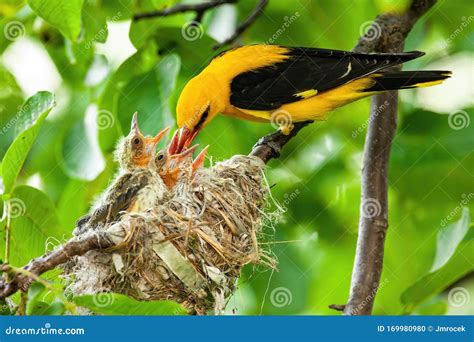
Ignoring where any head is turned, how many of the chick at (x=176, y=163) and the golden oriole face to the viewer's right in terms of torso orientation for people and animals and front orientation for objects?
1

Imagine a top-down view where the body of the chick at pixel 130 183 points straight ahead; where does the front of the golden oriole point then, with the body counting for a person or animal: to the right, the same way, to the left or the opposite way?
the opposite way

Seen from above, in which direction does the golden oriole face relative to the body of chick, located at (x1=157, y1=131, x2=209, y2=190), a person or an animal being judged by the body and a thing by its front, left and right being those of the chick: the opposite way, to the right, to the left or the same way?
the opposite way

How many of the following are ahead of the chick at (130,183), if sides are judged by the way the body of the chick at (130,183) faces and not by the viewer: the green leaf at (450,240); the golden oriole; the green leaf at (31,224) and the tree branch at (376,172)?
3

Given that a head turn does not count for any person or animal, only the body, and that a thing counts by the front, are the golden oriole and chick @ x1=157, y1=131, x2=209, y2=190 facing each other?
yes

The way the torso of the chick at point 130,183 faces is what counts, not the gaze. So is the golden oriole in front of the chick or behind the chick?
in front

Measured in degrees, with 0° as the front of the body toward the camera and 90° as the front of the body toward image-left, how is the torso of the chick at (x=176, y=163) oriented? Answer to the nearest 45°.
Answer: approximately 270°

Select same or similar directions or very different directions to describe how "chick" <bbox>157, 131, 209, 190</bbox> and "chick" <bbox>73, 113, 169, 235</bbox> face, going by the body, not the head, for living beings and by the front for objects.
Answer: same or similar directions

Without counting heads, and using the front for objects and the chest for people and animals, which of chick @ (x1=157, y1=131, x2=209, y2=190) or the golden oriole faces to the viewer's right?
the chick

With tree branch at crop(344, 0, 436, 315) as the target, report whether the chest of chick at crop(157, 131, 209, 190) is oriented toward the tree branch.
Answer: yes

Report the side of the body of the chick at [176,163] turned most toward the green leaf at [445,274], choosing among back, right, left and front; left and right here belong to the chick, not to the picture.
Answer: front

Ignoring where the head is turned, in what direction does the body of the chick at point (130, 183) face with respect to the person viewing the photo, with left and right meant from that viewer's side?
facing to the right of the viewer

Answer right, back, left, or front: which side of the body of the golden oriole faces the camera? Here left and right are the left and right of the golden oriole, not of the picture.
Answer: left

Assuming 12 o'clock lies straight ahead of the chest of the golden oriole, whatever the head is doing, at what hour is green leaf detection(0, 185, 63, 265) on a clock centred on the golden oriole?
The green leaf is roughly at 11 o'clock from the golden oriole.
